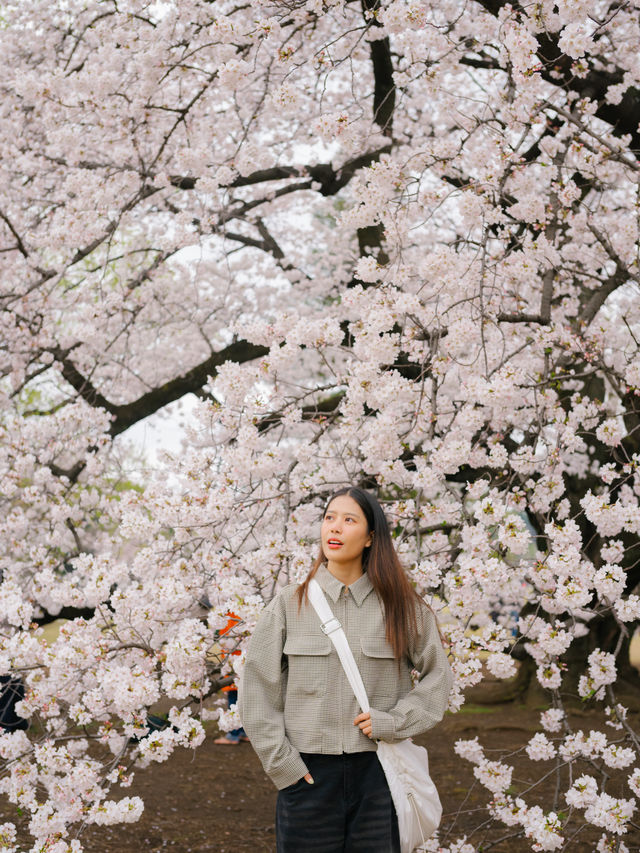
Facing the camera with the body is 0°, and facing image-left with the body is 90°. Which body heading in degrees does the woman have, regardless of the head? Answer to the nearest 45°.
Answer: approximately 0°

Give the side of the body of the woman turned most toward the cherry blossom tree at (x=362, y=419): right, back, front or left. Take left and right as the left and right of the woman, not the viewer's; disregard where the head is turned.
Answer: back

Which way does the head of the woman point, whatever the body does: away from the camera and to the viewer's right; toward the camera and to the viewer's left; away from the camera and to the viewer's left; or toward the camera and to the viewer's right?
toward the camera and to the viewer's left
